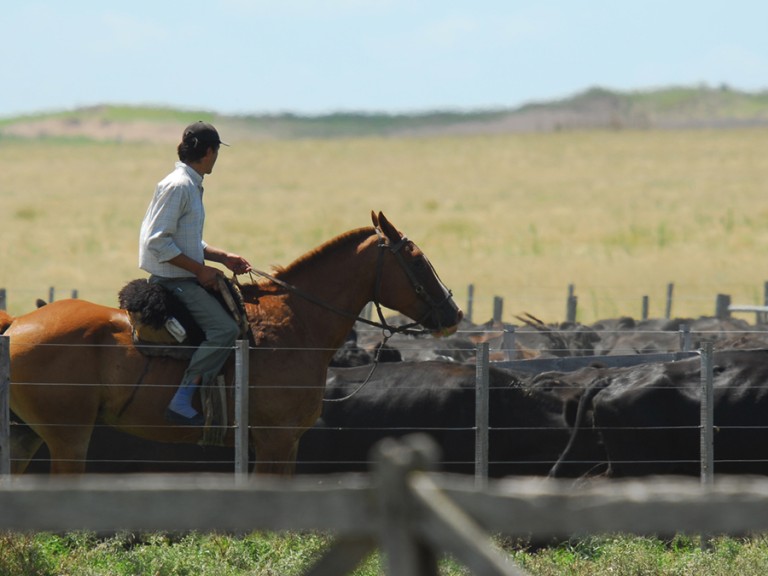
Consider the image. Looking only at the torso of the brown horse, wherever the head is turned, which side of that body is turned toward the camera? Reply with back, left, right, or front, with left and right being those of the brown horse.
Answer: right

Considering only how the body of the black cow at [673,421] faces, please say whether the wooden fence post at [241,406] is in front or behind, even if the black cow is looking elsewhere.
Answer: behind

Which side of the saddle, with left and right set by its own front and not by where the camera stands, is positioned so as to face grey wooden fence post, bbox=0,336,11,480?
back

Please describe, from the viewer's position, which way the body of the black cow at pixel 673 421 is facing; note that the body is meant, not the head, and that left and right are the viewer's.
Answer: facing to the right of the viewer

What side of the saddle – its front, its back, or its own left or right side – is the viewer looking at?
right

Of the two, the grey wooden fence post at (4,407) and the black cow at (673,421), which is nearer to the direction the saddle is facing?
the black cow

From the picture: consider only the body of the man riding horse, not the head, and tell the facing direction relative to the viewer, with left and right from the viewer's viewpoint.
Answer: facing to the right of the viewer

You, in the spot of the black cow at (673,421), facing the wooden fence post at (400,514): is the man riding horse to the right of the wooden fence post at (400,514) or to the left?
right

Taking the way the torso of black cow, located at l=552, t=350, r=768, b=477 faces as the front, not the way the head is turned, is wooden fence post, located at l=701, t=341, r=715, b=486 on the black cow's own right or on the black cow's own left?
on the black cow's own right

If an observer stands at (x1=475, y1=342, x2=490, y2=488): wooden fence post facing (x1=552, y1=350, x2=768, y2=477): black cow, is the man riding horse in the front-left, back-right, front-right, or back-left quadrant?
back-left

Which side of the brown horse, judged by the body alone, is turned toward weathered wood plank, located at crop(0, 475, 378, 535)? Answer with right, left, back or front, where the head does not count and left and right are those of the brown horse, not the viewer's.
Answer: right

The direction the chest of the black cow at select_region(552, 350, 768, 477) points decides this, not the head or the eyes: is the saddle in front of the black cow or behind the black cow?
behind

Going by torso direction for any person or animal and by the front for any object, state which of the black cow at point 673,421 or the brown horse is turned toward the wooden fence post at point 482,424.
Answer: the brown horse
